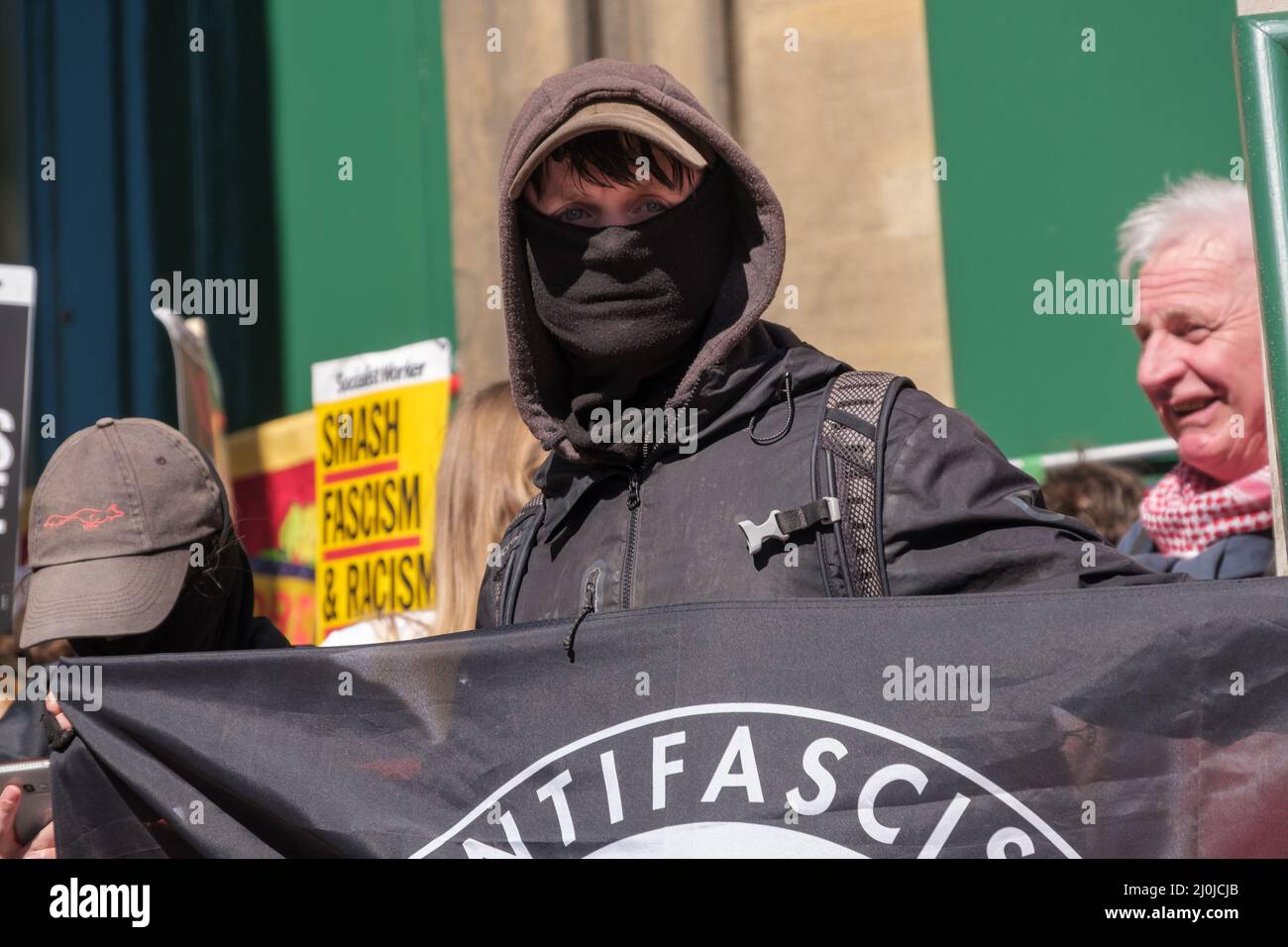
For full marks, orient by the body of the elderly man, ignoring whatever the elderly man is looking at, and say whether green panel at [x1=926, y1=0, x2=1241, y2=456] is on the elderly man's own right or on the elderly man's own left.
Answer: on the elderly man's own right

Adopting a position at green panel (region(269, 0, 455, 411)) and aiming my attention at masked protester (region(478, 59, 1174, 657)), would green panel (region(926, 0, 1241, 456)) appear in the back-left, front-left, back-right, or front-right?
front-left

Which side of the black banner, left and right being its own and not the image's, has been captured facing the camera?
front

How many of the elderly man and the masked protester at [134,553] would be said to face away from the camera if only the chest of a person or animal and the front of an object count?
0

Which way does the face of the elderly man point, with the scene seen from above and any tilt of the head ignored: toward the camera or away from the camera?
toward the camera

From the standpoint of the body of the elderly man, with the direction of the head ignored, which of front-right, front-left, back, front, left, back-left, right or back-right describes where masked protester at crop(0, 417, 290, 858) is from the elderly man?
front

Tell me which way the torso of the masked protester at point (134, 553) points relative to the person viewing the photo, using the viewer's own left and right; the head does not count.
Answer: facing the viewer and to the left of the viewer

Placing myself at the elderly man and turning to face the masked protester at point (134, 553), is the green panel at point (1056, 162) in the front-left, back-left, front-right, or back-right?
back-right

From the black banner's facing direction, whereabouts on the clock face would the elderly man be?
The elderly man is roughly at 7 o'clock from the black banner.

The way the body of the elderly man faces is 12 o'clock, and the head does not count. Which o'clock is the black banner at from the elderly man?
The black banner is roughly at 11 o'clock from the elderly man.
